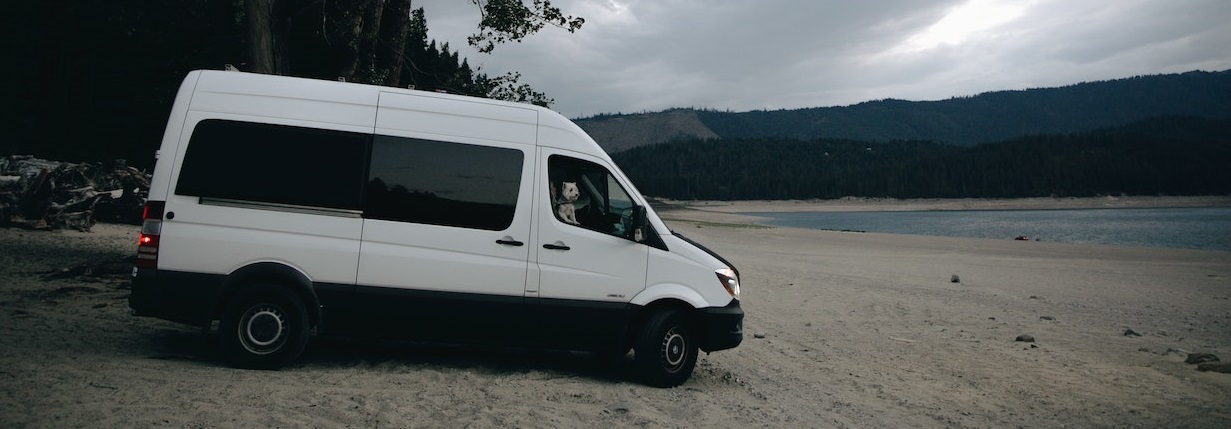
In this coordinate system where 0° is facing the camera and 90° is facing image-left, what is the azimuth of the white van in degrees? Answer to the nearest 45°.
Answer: approximately 270°
